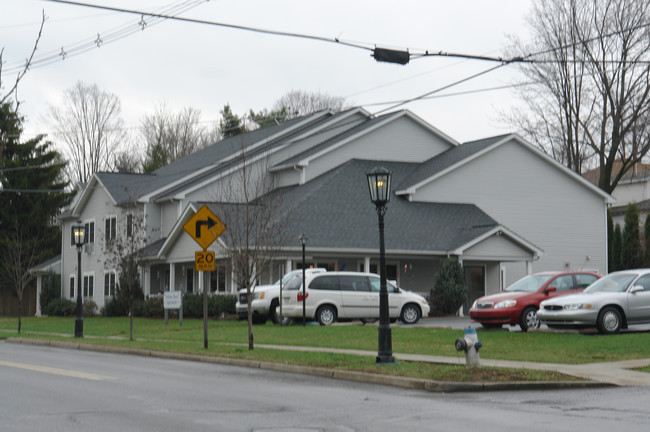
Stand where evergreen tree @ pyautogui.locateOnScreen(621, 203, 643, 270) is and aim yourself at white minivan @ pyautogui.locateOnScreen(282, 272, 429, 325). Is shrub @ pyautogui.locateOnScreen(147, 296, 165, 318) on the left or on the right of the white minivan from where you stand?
right

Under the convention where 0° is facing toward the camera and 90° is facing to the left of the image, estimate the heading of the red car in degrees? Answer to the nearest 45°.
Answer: approximately 45°

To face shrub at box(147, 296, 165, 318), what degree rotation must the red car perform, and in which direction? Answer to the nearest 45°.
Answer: approximately 90° to its right

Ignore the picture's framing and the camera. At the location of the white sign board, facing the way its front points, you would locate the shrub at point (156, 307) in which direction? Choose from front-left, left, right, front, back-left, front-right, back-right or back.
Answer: back

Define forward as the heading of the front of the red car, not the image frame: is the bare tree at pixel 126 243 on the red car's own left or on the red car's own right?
on the red car's own right
